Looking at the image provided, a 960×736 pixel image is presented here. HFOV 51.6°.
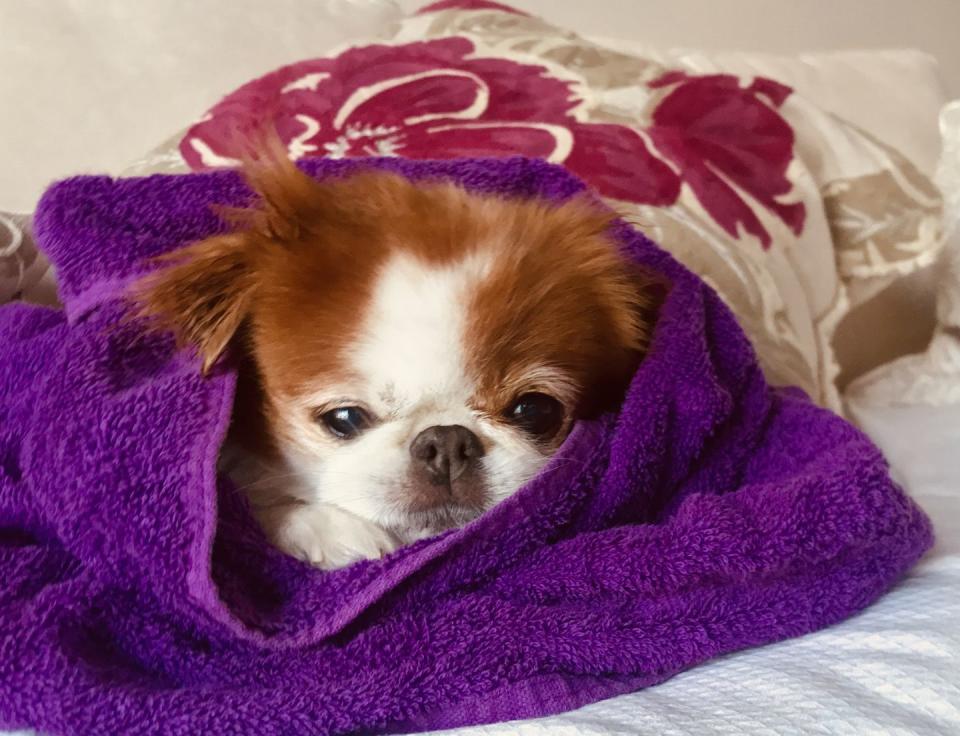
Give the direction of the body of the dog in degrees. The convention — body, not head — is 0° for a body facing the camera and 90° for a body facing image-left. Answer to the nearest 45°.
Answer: approximately 0°
